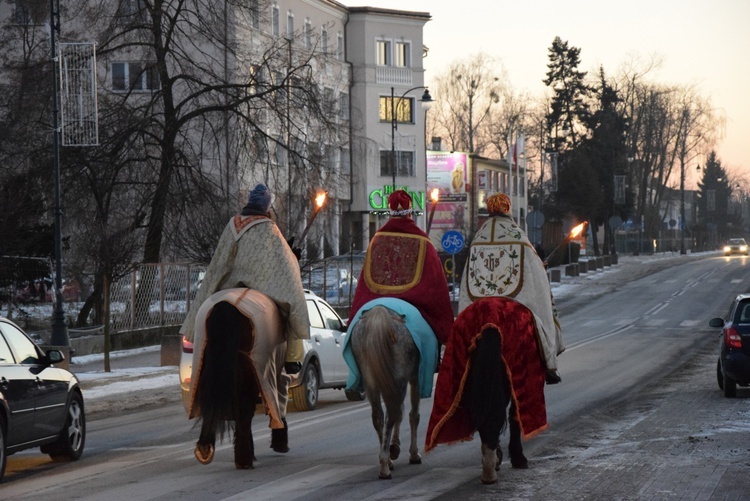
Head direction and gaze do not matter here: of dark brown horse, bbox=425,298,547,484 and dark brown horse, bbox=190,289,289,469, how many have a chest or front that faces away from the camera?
2

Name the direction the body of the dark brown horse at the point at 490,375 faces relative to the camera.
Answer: away from the camera

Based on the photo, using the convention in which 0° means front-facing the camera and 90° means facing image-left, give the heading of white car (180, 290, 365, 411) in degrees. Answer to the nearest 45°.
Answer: approximately 225°

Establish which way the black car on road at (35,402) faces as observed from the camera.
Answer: facing away from the viewer and to the right of the viewer

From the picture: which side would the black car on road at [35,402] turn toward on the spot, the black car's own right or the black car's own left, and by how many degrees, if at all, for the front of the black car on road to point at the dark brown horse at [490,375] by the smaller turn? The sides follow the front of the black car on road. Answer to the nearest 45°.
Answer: approximately 90° to the black car's own right

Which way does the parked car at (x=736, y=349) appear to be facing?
away from the camera

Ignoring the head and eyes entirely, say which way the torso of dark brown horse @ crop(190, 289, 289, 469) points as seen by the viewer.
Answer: away from the camera

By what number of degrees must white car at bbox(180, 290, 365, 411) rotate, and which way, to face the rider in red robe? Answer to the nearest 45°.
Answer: approximately 135° to its right

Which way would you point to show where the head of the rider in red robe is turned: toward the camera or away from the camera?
away from the camera

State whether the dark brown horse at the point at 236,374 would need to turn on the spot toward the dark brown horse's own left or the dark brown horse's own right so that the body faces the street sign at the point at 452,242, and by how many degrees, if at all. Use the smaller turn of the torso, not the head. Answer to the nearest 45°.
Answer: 0° — it already faces it

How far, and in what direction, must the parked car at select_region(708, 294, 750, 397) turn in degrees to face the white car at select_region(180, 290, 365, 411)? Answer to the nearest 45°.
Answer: approximately 90° to its left
